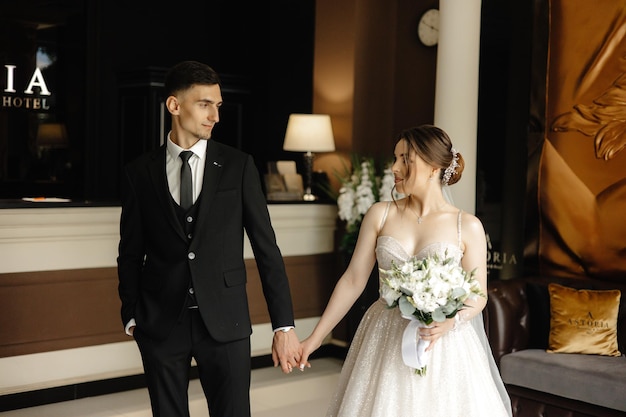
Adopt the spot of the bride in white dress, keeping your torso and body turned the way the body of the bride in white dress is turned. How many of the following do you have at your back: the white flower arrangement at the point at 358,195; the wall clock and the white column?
3

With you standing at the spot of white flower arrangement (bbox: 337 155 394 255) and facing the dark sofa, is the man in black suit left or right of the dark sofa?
right

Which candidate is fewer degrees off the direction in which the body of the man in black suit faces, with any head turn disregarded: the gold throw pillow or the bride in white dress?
the bride in white dress

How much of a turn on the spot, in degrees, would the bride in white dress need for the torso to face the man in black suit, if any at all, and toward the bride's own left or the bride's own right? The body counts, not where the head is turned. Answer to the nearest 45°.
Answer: approximately 90° to the bride's own right

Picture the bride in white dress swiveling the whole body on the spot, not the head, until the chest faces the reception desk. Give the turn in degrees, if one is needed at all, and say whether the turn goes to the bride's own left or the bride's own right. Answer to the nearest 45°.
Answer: approximately 135° to the bride's own right

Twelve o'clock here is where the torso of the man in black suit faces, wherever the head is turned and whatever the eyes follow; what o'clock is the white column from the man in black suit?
The white column is roughly at 7 o'clock from the man in black suit.

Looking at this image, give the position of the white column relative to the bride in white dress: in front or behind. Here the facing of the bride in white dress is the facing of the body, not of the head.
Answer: behind

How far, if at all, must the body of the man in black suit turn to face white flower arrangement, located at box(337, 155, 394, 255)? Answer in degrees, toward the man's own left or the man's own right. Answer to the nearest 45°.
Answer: approximately 180°

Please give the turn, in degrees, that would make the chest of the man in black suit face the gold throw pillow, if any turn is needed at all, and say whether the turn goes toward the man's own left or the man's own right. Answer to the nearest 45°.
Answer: approximately 135° to the man's own left

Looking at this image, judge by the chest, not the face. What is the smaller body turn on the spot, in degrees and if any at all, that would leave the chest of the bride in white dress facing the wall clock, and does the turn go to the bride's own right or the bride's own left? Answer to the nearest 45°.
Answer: approximately 180°

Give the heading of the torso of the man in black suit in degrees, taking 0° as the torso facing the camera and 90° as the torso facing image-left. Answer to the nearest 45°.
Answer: approximately 0°
